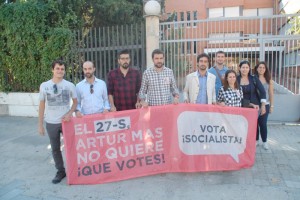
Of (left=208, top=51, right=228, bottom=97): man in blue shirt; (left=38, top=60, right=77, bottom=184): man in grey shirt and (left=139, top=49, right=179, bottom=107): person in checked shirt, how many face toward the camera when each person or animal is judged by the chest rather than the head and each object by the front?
3

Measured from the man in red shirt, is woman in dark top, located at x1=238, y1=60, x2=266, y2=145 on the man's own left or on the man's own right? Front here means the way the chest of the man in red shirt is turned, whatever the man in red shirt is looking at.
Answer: on the man's own left

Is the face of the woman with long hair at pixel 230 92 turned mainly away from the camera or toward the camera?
toward the camera

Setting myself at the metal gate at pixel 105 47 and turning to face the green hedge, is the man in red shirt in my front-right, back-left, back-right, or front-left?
back-left

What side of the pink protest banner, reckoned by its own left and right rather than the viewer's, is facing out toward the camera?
front

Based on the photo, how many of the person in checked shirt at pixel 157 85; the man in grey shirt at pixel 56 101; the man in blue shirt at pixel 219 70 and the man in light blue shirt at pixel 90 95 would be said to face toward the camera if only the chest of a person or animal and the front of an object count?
4

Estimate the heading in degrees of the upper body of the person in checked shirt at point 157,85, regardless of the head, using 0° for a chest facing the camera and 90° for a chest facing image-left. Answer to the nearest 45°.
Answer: approximately 0°

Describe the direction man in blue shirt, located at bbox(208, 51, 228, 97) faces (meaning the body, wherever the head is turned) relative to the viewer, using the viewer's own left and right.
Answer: facing the viewer

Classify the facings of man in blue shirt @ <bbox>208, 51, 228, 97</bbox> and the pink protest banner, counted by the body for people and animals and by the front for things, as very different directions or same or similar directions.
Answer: same or similar directions
